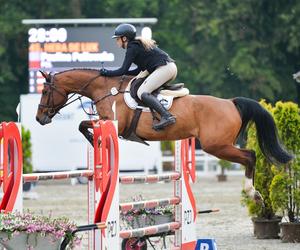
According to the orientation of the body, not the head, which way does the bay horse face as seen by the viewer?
to the viewer's left

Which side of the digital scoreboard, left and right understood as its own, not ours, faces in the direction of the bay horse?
front

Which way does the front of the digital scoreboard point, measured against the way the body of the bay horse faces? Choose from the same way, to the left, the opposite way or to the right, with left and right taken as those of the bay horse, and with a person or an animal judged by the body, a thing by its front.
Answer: to the left

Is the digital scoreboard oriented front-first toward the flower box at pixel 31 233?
yes

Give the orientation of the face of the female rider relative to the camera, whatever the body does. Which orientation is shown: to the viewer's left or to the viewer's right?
to the viewer's left

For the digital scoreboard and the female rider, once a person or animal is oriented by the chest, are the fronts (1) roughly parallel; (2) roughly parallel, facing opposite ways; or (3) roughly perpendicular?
roughly perpendicular

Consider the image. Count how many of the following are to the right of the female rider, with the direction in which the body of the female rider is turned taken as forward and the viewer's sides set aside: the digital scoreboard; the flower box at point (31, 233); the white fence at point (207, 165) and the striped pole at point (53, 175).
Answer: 2

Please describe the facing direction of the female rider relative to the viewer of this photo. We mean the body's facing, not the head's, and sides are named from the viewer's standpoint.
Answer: facing to the left of the viewer

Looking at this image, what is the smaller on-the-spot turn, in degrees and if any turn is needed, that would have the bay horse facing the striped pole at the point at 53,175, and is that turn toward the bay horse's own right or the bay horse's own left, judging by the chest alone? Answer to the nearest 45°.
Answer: approximately 45° to the bay horse's own left

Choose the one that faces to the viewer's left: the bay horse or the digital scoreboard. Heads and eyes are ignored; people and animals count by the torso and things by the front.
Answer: the bay horse

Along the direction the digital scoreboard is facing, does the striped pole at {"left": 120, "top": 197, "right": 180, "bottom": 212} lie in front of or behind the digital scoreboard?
in front
